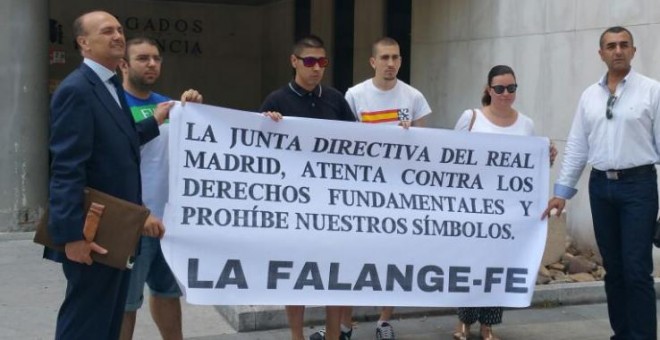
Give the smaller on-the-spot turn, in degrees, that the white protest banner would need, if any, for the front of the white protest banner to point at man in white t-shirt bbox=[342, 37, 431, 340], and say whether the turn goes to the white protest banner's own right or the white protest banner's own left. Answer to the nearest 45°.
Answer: approximately 180°

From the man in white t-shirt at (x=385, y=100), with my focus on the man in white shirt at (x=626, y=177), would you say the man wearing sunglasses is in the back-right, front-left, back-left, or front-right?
back-right

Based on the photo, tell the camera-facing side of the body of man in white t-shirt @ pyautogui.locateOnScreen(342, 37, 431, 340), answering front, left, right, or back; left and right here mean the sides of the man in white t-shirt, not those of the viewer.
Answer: front

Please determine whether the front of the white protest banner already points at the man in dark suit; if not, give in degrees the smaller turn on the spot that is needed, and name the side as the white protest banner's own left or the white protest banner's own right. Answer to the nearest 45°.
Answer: approximately 45° to the white protest banner's own right

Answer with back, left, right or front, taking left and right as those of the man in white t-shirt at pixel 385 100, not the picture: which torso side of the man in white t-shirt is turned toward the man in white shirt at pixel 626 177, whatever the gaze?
left

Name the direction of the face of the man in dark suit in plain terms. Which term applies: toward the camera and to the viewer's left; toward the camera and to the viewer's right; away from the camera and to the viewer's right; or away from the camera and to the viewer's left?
toward the camera and to the viewer's right

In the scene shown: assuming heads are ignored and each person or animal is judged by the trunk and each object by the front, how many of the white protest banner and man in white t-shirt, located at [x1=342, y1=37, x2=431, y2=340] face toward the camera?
2
